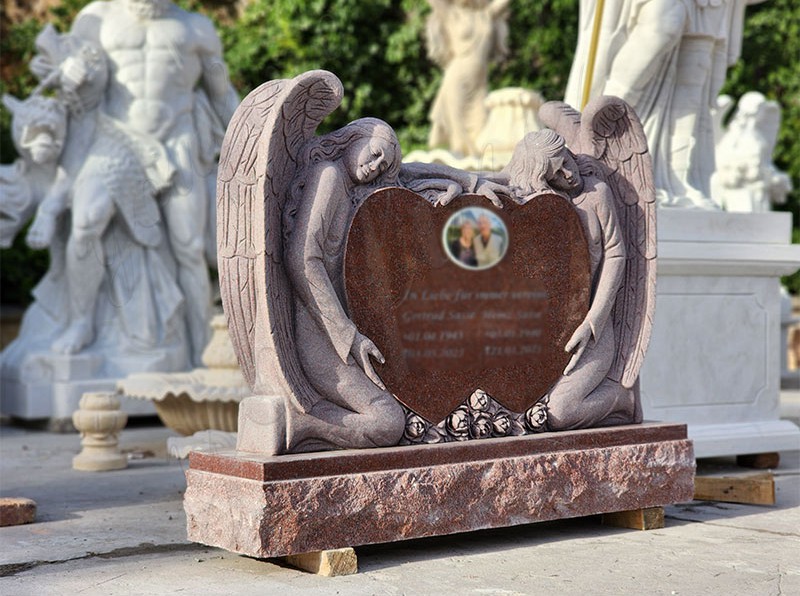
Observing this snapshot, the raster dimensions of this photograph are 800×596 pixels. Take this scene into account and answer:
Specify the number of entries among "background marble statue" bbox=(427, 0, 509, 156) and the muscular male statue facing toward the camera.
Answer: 2

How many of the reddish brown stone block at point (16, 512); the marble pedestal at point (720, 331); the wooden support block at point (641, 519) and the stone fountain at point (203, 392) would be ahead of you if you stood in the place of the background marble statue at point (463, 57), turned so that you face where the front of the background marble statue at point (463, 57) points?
4

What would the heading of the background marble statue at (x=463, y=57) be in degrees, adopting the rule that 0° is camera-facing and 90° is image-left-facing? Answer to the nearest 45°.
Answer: approximately 0°

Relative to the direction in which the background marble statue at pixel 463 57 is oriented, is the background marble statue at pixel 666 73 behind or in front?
in front

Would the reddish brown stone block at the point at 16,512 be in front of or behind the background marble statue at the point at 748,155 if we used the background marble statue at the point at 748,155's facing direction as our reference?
in front

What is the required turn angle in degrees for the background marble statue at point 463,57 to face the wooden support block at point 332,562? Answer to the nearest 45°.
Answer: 0° — it already faces it

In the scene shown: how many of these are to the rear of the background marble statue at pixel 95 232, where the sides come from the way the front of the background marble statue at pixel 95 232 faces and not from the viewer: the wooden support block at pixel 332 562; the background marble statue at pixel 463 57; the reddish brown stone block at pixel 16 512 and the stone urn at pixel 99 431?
1

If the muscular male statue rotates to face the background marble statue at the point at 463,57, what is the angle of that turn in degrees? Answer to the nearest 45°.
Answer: approximately 135° to its left

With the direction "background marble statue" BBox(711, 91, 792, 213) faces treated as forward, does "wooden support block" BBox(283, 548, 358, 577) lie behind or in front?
in front

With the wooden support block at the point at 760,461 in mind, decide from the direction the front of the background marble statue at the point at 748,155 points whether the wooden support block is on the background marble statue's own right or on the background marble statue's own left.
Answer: on the background marble statue's own left

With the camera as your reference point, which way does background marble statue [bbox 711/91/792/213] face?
facing the viewer and to the left of the viewer

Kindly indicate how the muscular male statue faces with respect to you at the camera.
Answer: facing the viewer

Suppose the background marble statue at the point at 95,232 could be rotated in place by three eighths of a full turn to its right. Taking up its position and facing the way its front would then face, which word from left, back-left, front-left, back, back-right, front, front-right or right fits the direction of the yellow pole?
back-right
